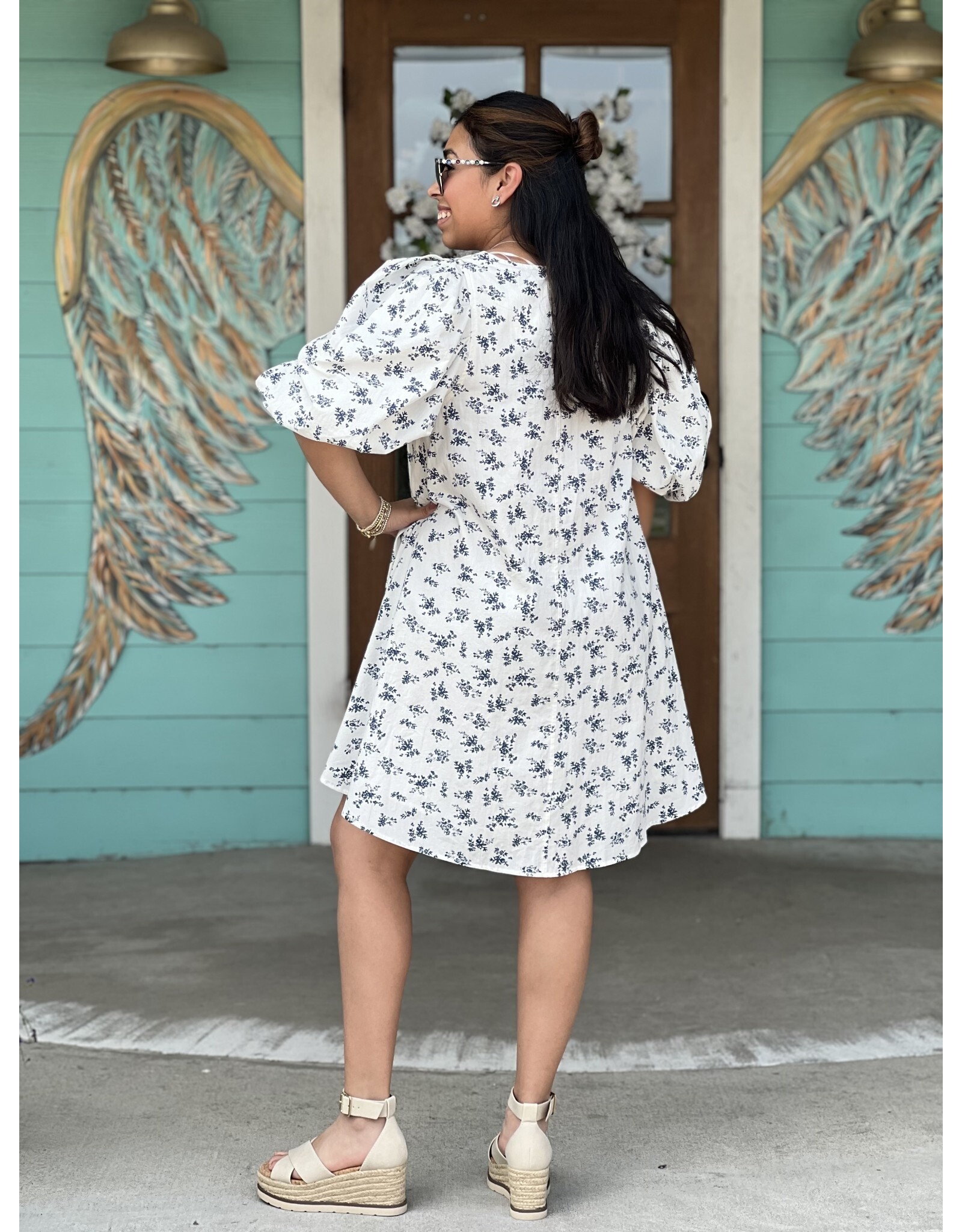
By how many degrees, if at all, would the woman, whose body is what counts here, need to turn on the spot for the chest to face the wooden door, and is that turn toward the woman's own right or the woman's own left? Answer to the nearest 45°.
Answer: approximately 45° to the woman's own right

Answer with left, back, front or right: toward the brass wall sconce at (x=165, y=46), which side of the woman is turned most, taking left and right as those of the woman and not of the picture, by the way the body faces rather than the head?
front

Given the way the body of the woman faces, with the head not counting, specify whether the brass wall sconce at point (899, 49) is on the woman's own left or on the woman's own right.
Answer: on the woman's own right

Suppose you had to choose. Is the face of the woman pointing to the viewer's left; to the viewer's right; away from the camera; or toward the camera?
to the viewer's left

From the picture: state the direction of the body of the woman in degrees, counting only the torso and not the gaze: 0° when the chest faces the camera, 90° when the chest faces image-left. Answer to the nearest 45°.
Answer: approximately 135°
